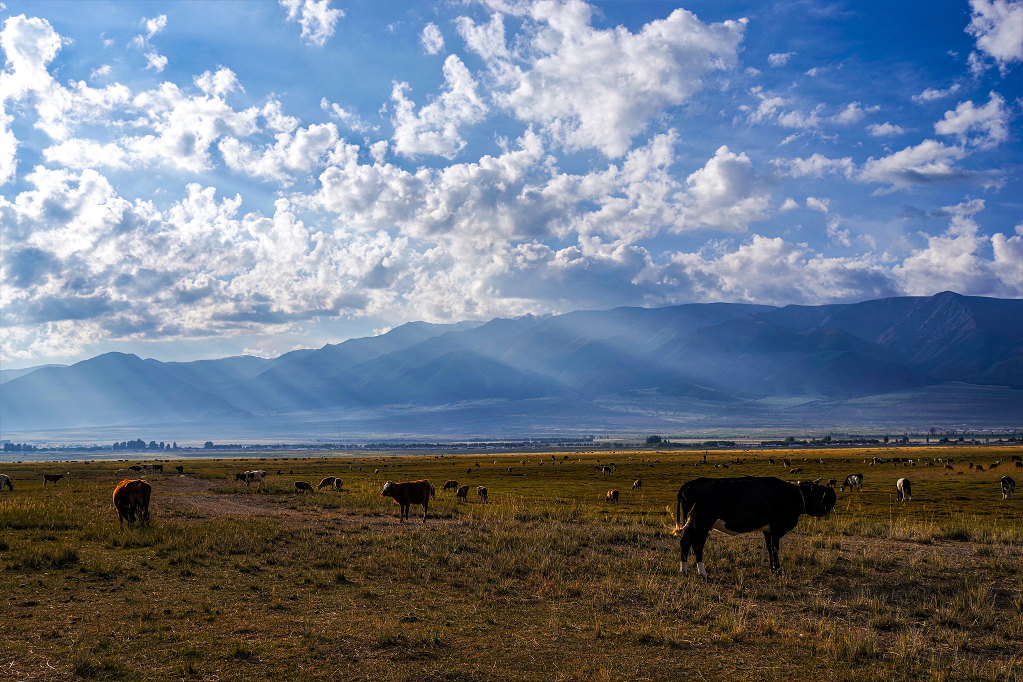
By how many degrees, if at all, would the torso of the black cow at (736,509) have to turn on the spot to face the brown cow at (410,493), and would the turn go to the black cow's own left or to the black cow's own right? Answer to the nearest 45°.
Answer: approximately 135° to the black cow's own left

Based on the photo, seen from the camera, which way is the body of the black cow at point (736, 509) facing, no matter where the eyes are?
to the viewer's right

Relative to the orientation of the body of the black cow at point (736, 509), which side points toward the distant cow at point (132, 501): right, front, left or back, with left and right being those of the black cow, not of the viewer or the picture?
back
